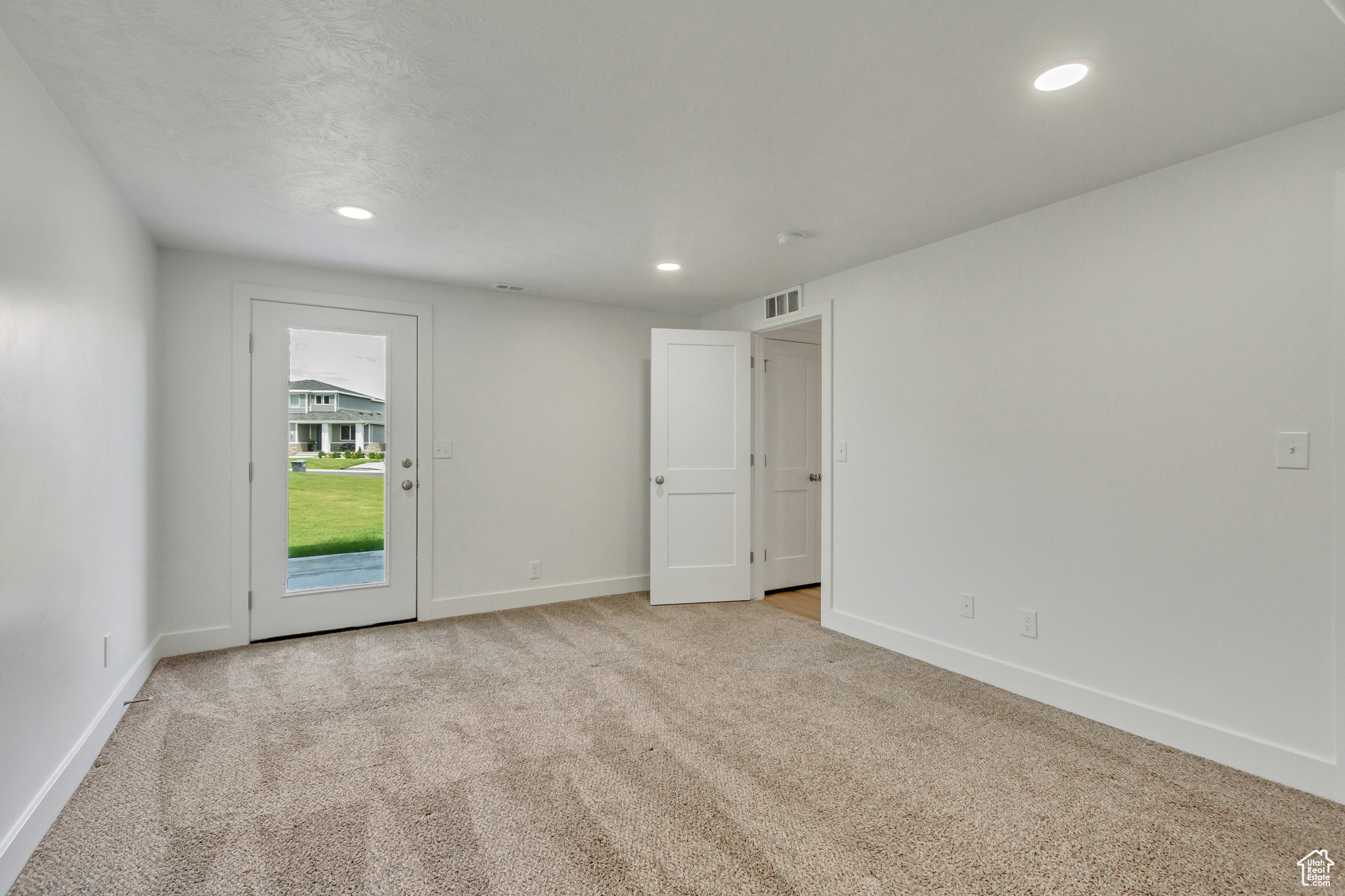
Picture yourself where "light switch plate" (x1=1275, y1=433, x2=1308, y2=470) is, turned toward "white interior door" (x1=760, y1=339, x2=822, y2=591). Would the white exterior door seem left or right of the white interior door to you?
left

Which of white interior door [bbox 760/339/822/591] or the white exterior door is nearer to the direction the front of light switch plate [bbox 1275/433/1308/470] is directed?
the white exterior door

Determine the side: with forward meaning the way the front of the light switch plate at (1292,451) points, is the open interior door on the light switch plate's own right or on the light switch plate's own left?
on the light switch plate's own right

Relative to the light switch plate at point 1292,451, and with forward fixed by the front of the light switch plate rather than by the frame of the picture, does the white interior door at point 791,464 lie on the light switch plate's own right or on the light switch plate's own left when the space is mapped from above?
on the light switch plate's own right

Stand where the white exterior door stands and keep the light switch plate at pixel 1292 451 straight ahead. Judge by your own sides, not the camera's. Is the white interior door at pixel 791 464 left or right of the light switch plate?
left

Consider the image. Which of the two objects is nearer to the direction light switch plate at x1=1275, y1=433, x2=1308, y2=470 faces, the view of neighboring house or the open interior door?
the view of neighboring house

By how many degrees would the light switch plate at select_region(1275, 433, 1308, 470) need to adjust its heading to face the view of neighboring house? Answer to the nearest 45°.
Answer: approximately 90° to its right

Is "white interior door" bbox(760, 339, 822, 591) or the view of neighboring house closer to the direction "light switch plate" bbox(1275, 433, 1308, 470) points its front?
the view of neighboring house

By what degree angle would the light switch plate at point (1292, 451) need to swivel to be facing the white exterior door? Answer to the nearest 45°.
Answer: approximately 90° to its right
